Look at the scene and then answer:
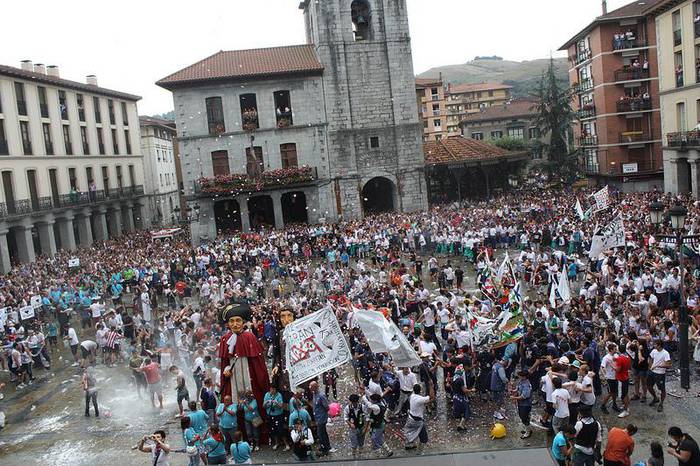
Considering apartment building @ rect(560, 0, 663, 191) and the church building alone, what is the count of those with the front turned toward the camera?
2

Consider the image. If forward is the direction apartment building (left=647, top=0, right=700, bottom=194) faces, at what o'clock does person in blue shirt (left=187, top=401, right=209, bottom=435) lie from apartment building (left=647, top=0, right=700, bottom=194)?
The person in blue shirt is roughly at 11 o'clock from the apartment building.

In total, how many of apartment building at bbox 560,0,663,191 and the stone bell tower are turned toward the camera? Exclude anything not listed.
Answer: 2

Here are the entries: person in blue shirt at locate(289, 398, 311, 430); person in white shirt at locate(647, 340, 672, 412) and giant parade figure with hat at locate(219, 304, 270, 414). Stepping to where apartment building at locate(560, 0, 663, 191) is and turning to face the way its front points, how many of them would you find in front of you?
3

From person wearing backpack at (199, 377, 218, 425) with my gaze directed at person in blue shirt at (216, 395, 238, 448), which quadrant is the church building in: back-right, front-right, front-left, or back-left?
back-left

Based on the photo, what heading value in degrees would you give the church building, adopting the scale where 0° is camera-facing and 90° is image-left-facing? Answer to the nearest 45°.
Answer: approximately 0°

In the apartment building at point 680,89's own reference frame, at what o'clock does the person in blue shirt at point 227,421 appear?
The person in blue shirt is roughly at 11 o'clock from the apartment building.

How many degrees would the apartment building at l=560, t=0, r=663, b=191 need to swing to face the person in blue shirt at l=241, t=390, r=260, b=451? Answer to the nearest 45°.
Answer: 0° — it already faces them

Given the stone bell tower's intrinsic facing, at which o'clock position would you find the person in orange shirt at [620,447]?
The person in orange shirt is roughly at 12 o'clock from the stone bell tower.
